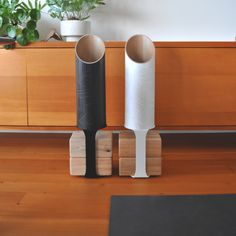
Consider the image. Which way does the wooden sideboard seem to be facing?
toward the camera

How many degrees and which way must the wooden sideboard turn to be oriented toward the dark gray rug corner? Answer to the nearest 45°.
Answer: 0° — it already faces it
